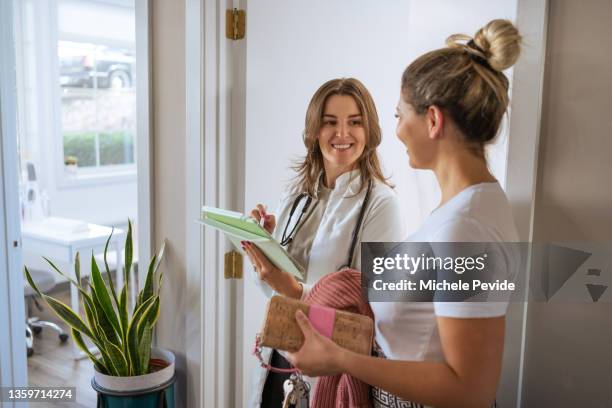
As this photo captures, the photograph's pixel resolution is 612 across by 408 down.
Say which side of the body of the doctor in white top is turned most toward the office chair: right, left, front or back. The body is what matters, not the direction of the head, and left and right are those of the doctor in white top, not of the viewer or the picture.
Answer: right

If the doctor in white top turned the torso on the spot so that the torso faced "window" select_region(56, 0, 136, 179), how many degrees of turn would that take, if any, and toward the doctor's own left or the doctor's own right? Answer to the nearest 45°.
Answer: approximately 90° to the doctor's own right

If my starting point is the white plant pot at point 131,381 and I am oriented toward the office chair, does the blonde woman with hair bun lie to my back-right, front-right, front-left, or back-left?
back-right

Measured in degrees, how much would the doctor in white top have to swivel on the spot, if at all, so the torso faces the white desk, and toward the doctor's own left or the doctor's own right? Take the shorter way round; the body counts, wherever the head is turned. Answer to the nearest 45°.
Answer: approximately 90° to the doctor's own right

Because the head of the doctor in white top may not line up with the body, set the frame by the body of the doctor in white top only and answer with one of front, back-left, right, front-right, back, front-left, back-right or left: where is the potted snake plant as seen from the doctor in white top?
right

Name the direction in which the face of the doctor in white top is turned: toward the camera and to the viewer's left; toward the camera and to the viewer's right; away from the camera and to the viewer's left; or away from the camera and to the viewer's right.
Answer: toward the camera and to the viewer's right

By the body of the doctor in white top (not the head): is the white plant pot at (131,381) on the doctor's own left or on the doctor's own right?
on the doctor's own right
